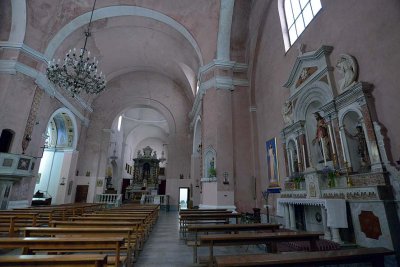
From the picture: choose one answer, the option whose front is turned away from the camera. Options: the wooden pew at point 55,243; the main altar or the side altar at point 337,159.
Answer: the wooden pew

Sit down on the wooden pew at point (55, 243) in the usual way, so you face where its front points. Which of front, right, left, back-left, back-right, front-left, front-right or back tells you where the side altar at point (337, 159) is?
right

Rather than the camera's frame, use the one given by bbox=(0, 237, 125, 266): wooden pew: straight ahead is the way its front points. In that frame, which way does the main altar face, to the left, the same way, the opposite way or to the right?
the opposite way

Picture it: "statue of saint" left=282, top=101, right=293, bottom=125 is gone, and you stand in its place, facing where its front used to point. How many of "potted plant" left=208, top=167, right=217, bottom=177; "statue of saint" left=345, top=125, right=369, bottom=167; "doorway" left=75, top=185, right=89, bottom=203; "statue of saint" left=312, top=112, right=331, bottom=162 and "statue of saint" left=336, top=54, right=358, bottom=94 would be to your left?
3

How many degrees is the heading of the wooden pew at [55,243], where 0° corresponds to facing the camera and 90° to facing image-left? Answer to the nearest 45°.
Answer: approximately 180°

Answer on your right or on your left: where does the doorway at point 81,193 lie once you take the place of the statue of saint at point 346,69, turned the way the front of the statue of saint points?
on your right

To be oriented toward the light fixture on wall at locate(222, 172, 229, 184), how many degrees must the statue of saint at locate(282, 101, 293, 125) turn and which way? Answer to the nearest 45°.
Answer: approximately 90° to its right

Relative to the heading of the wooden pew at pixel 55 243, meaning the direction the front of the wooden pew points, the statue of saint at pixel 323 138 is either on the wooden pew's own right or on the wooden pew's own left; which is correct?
on the wooden pew's own right

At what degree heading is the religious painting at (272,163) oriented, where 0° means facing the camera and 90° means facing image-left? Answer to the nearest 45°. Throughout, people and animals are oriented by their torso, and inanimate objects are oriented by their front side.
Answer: approximately 45°

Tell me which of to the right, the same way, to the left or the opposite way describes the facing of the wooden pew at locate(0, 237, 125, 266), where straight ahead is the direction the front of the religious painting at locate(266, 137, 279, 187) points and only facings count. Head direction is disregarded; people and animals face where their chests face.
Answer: to the right

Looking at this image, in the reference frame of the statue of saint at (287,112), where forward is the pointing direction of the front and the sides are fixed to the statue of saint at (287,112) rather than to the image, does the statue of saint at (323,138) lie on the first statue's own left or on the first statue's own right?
on the first statue's own left

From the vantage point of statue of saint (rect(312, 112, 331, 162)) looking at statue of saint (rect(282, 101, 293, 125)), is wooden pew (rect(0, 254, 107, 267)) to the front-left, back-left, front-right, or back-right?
back-left

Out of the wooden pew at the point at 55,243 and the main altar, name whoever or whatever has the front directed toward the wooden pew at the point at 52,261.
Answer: the main altar

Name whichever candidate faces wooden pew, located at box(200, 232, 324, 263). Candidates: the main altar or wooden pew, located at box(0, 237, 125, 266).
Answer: the main altar

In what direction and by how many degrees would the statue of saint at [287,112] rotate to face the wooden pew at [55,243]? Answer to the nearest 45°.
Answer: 0° — it already faces it
